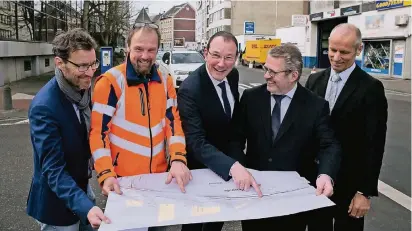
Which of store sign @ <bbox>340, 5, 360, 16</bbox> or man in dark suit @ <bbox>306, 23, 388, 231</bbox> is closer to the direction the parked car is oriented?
the man in dark suit

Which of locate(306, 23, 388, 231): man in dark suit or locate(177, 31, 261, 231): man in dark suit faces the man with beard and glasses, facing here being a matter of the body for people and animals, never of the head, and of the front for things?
locate(306, 23, 388, 231): man in dark suit

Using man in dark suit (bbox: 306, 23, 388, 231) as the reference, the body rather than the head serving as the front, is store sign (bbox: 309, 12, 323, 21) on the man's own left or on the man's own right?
on the man's own right

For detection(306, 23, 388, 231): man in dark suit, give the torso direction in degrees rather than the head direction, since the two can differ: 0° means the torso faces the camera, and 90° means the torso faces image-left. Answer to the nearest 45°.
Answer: approximately 45°

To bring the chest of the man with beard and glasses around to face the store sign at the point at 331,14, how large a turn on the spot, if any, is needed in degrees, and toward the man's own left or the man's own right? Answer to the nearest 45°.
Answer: approximately 90° to the man's own left

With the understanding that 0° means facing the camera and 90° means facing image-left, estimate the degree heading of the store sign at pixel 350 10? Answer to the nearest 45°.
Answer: approximately 45°

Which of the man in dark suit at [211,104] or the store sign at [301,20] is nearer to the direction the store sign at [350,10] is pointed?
the man in dark suit

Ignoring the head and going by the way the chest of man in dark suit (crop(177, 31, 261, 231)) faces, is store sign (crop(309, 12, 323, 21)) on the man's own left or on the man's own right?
on the man's own left

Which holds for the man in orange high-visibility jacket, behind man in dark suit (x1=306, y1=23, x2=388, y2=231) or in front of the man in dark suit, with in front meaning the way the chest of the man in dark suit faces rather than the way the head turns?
in front
